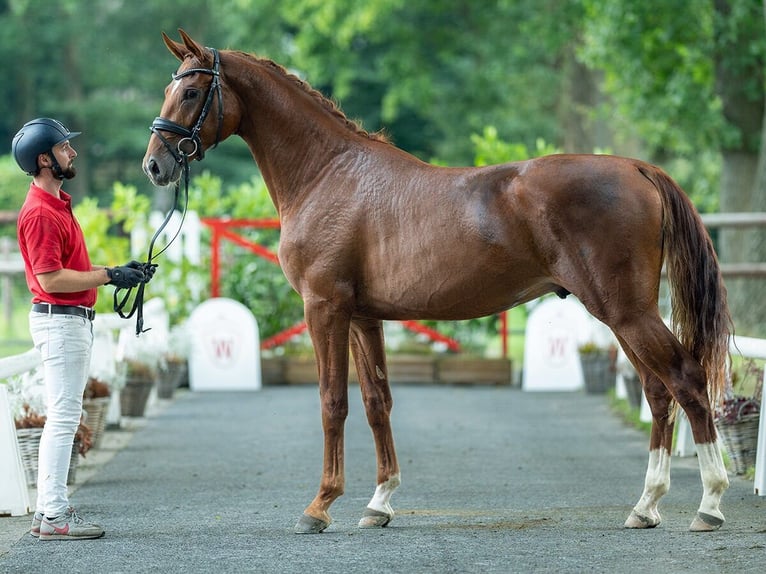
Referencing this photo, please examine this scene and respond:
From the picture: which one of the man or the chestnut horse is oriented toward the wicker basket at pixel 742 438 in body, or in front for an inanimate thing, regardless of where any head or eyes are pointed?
the man

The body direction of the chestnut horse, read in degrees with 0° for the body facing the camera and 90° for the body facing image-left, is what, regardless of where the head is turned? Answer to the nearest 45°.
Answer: approximately 90°

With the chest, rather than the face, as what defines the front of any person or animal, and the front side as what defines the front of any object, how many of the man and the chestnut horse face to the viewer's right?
1

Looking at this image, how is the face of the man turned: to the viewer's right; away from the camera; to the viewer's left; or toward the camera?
to the viewer's right

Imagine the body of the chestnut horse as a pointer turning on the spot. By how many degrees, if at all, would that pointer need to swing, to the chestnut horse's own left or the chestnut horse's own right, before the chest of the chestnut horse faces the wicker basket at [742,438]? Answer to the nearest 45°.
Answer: approximately 135° to the chestnut horse's own right

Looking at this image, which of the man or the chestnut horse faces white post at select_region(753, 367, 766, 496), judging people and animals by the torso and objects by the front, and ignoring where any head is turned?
the man

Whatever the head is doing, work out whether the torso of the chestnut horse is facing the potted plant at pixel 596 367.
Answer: no

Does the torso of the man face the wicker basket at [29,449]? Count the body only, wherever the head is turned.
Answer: no

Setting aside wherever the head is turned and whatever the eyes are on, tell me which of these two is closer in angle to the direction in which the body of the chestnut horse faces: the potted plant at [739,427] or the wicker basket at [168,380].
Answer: the wicker basket

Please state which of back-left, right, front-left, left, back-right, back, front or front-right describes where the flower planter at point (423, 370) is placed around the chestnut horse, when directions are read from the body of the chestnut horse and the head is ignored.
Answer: right

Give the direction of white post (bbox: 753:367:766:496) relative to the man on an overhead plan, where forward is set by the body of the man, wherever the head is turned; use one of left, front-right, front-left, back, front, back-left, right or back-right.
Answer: front

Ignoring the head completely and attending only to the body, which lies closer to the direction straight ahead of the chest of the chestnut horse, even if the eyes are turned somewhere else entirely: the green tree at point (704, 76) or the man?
the man

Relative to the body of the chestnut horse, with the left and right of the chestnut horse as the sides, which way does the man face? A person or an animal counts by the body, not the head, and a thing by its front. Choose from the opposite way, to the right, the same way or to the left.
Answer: the opposite way

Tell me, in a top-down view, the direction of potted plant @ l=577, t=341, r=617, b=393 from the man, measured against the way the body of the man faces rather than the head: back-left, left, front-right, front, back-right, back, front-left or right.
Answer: front-left

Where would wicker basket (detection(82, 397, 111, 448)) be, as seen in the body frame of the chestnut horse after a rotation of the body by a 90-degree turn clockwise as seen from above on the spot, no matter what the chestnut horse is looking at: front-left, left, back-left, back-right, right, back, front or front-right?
front-left

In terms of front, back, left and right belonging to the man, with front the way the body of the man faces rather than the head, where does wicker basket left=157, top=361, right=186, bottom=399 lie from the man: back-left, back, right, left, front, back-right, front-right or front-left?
left

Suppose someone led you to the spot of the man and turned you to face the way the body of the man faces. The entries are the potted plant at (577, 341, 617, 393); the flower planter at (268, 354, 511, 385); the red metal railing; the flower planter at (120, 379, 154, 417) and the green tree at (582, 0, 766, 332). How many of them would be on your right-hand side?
0

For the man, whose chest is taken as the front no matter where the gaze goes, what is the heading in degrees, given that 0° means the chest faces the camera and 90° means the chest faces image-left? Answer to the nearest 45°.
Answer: approximately 270°
